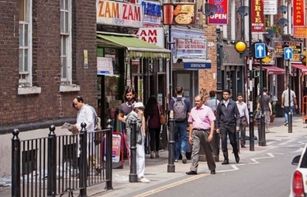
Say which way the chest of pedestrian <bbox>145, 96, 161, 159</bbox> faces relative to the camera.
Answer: away from the camera

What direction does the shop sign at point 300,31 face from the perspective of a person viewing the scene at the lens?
facing the viewer

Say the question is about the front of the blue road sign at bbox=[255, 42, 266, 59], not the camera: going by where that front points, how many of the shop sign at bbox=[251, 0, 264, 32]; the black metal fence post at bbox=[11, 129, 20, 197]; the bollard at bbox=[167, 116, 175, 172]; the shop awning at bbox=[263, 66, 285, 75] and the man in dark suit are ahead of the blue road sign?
3

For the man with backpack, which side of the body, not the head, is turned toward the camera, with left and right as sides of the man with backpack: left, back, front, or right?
back

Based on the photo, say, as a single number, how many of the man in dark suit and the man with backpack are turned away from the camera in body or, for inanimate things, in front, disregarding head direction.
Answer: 1

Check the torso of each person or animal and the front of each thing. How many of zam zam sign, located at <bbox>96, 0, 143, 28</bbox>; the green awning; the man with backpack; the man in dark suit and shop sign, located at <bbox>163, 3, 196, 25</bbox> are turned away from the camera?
1

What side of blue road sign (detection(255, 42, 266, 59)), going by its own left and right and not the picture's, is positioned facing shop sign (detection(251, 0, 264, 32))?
back

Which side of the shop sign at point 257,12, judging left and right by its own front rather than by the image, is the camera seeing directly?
front

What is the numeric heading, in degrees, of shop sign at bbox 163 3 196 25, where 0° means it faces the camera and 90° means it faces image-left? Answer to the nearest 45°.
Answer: approximately 0°

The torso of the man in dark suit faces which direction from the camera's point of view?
toward the camera

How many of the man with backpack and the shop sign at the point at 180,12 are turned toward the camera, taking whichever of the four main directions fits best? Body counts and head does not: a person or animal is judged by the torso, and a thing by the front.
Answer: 1

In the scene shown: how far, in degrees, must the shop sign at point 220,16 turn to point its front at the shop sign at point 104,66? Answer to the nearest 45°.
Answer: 0° — it already faces it
